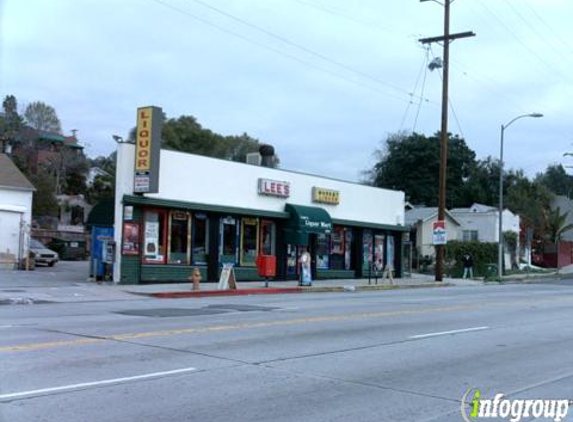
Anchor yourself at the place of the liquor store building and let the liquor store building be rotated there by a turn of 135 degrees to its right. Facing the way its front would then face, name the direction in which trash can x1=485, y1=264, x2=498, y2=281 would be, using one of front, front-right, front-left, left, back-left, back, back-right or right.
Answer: back-right

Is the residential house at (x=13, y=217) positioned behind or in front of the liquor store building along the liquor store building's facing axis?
behind

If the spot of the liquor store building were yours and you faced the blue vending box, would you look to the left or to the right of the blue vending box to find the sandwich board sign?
left

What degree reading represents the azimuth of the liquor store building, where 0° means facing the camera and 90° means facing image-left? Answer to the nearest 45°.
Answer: approximately 315°
